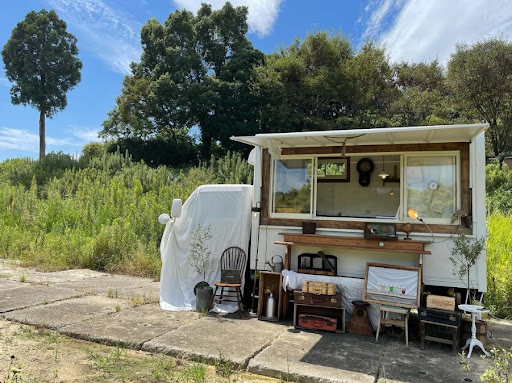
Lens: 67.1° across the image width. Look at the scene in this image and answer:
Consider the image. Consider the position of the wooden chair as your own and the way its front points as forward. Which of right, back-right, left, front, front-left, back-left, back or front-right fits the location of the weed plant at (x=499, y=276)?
back-left

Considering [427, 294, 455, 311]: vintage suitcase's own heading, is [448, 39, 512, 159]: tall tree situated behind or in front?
behind

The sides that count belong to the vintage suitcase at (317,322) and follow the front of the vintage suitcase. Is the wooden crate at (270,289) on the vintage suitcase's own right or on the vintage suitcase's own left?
on the vintage suitcase's own right

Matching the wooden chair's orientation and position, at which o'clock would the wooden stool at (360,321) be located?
The wooden stool is roughly at 9 o'clock from the wooden chair.

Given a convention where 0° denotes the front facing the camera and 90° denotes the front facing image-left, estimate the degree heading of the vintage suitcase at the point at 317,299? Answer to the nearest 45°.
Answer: approximately 0°

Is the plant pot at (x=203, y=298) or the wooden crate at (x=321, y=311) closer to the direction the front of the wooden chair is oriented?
the plant pot

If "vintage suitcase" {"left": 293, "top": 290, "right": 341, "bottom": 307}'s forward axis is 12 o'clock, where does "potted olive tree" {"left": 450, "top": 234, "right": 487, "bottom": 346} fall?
The potted olive tree is roughly at 9 o'clock from the vintage suitcase.

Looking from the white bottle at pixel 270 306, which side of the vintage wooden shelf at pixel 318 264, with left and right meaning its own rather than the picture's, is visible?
right

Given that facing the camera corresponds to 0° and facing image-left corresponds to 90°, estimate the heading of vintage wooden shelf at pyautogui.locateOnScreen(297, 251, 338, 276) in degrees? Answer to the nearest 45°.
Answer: approximately 0°

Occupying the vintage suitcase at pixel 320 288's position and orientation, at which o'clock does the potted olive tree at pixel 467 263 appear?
The potted olive tree is roughly at 9 o'clock from the vintage suitcase.

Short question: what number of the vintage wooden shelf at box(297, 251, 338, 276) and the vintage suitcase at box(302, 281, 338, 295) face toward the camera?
2

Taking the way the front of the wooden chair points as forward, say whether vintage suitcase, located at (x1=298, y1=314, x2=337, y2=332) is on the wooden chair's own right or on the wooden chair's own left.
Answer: on the wooden chair's own left
